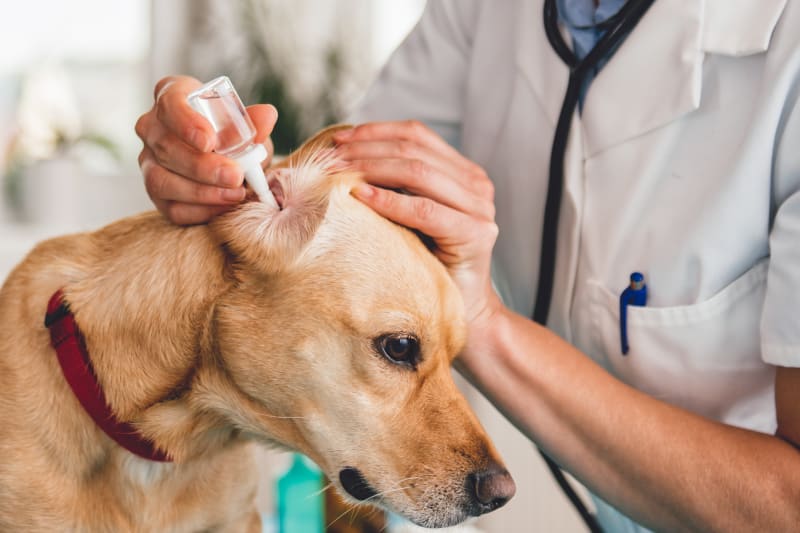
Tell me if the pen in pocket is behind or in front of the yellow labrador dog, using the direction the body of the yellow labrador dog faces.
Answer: in front

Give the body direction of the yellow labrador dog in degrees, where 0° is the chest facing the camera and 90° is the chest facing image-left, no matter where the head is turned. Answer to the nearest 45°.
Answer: approximately 270°

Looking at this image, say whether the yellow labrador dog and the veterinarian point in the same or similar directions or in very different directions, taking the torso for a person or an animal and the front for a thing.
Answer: very different directions

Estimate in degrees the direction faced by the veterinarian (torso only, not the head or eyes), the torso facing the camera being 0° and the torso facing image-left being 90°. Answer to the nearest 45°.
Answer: approximately 45°
